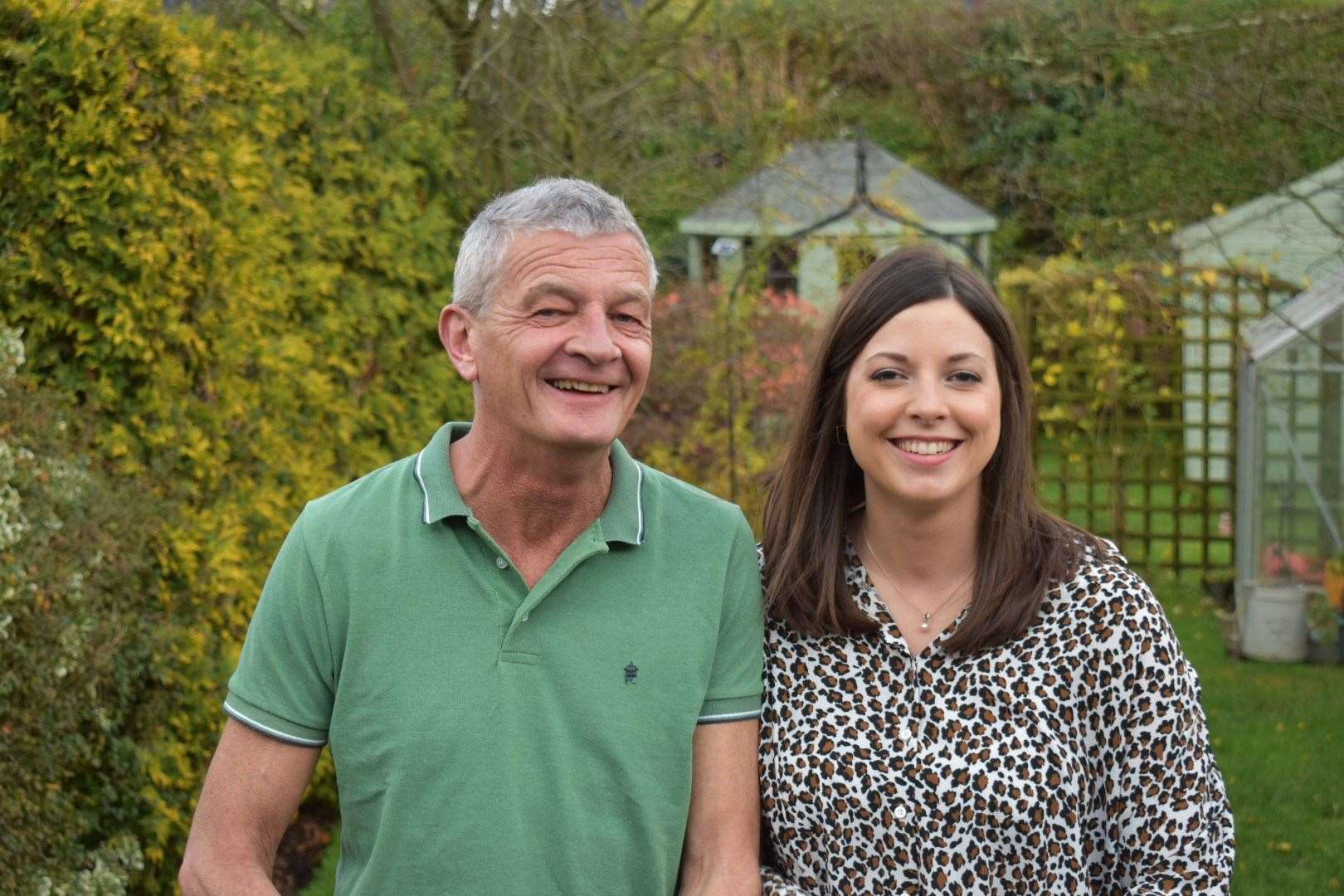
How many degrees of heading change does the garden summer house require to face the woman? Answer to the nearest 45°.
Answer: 0° — it already faces them

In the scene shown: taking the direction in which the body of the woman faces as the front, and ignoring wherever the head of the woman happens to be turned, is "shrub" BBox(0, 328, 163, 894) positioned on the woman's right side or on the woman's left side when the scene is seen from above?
on the woman's right side

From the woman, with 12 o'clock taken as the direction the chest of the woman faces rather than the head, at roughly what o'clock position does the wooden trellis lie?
The wooden trellis is roughly at 6 o'clock from the woman.

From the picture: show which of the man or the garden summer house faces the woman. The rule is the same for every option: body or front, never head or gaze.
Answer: the garden summer house

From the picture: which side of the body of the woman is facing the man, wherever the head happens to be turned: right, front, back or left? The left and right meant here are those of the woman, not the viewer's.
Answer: right

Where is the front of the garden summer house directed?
toward the camera

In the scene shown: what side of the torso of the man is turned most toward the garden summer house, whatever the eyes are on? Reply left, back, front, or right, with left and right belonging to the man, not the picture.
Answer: back

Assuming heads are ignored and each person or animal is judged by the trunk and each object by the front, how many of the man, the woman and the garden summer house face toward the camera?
3

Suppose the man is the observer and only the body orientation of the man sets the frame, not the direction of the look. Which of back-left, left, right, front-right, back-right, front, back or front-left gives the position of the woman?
left

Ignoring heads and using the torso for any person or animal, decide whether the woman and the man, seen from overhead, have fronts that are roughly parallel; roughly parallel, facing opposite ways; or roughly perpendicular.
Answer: roughly parallel

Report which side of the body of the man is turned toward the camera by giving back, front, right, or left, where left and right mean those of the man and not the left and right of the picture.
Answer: front

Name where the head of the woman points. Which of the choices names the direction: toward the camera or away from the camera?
toward the camera
